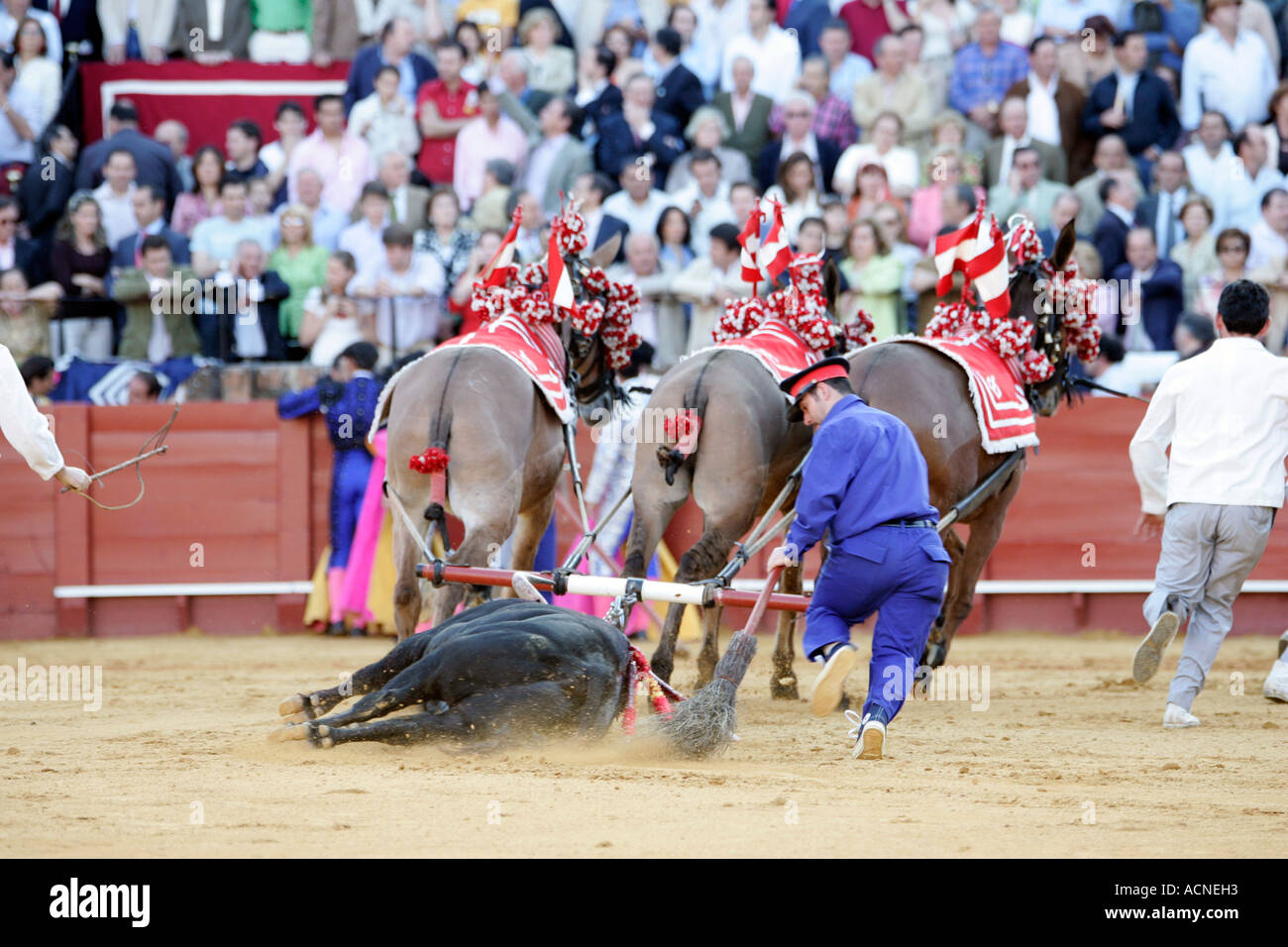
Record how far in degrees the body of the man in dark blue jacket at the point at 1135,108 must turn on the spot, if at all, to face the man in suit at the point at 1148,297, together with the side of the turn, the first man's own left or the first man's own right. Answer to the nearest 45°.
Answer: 0° — they already face them

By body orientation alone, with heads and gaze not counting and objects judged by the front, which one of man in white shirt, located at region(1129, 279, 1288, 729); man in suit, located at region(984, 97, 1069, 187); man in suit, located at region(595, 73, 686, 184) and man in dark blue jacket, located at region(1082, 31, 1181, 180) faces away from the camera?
the man in white shirt

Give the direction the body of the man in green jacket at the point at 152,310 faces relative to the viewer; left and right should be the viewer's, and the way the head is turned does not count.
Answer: facing the viewer

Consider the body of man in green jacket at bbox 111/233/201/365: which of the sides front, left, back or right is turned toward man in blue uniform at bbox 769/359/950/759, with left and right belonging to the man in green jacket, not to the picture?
front

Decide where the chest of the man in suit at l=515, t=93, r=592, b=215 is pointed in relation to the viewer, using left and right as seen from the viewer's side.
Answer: facing the viewer and to the left of the viewer

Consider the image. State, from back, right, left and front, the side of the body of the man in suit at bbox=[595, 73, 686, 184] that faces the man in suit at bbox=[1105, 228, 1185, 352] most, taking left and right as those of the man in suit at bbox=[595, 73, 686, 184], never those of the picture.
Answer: left

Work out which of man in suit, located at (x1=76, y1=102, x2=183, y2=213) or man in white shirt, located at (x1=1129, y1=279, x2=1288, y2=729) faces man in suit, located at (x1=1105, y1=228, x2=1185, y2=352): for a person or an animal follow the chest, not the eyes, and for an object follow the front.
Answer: the man in white shirt

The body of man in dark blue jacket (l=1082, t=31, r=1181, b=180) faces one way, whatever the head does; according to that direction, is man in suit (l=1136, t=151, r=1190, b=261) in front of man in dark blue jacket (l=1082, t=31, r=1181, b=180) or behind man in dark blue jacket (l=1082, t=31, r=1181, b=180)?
in front

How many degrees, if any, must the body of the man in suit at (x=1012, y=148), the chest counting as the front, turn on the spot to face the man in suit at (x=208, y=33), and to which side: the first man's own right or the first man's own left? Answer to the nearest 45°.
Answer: approximately 90° to the first man's own right

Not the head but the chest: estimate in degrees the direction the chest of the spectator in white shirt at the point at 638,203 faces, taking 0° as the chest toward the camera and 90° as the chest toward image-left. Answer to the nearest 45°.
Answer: approximately 0°

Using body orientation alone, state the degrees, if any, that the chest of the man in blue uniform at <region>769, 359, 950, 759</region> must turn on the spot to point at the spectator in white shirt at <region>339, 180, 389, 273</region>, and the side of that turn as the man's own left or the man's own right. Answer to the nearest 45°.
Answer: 0° — they already face them
